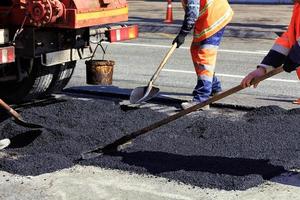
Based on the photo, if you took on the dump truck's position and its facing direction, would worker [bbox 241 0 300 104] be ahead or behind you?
behind

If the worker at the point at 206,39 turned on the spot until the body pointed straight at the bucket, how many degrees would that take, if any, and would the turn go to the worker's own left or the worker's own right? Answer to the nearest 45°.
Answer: approximately 45° to the worker's own left

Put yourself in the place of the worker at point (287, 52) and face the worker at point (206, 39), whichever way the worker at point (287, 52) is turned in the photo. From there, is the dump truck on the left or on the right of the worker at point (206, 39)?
left

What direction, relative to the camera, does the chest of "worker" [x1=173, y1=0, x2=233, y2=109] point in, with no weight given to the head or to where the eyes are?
to the viewer's left

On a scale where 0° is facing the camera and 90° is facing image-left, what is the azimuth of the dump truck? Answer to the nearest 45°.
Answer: approximately 135°

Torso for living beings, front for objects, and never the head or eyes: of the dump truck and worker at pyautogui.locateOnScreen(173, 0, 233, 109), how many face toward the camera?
0
